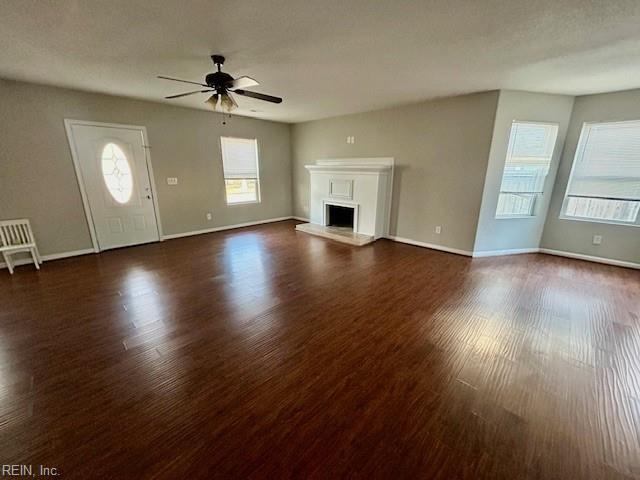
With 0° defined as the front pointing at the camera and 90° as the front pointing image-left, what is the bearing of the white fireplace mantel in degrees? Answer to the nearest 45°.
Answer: approximately 45°

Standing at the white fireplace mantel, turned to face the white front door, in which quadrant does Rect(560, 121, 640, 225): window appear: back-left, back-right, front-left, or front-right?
back-left

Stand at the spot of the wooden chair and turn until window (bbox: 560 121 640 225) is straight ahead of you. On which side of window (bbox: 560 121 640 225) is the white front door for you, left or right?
left

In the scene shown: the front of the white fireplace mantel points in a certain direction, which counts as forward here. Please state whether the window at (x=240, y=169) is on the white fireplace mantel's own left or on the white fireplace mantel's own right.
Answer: on the white fireplace mantel's own right

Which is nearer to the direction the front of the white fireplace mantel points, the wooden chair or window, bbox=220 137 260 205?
the wooden chair

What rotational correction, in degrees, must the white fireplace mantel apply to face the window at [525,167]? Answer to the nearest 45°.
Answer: approximately 135° to its left

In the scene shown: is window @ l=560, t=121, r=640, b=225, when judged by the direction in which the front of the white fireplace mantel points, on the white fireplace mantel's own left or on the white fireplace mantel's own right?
on the white fireplace mantel's own left
